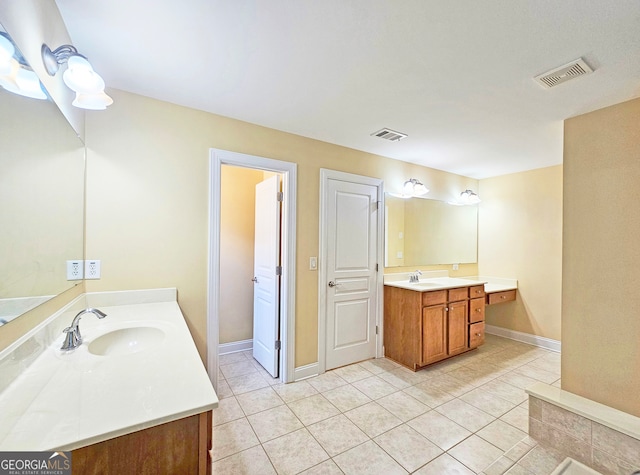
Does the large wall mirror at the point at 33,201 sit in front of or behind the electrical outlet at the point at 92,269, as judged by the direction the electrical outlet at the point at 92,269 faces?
in front

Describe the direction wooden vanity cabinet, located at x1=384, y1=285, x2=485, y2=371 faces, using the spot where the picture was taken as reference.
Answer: facing the viewer and to the right of the viewer

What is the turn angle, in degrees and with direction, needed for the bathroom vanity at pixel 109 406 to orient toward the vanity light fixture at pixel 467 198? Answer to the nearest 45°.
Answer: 0° — it already faces it

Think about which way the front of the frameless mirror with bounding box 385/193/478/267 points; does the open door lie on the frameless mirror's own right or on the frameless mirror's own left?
on the frameless mirror's own right

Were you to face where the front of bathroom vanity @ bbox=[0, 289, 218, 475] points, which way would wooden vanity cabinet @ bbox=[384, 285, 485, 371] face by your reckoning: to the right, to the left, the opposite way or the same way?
to the right

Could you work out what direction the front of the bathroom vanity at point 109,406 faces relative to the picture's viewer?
facing to the right of the viewer
